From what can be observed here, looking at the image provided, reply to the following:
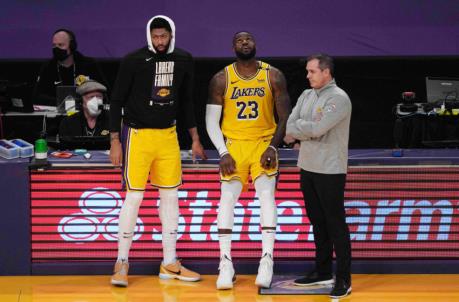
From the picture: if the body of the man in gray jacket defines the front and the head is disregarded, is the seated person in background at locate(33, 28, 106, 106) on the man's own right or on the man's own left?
on the man's own right

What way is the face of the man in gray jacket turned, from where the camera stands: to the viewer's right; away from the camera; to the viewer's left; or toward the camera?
to the viewer's left

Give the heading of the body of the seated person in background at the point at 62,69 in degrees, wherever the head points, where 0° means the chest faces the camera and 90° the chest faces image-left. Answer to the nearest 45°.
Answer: approximately 45°

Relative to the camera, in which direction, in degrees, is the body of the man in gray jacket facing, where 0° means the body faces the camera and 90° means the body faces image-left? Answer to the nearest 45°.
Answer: approximately 45°

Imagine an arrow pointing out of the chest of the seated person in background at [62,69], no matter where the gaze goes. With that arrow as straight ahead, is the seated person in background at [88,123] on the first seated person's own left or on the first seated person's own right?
on the first seated person's own left

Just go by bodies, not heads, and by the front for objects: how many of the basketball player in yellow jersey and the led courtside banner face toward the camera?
2

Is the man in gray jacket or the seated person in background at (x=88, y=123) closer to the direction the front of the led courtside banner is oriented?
the man in gray jacket

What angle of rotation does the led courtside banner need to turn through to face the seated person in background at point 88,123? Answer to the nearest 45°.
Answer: approximately 135° to its right

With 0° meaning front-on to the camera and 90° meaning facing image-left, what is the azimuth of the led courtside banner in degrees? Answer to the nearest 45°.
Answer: approximately 0°
